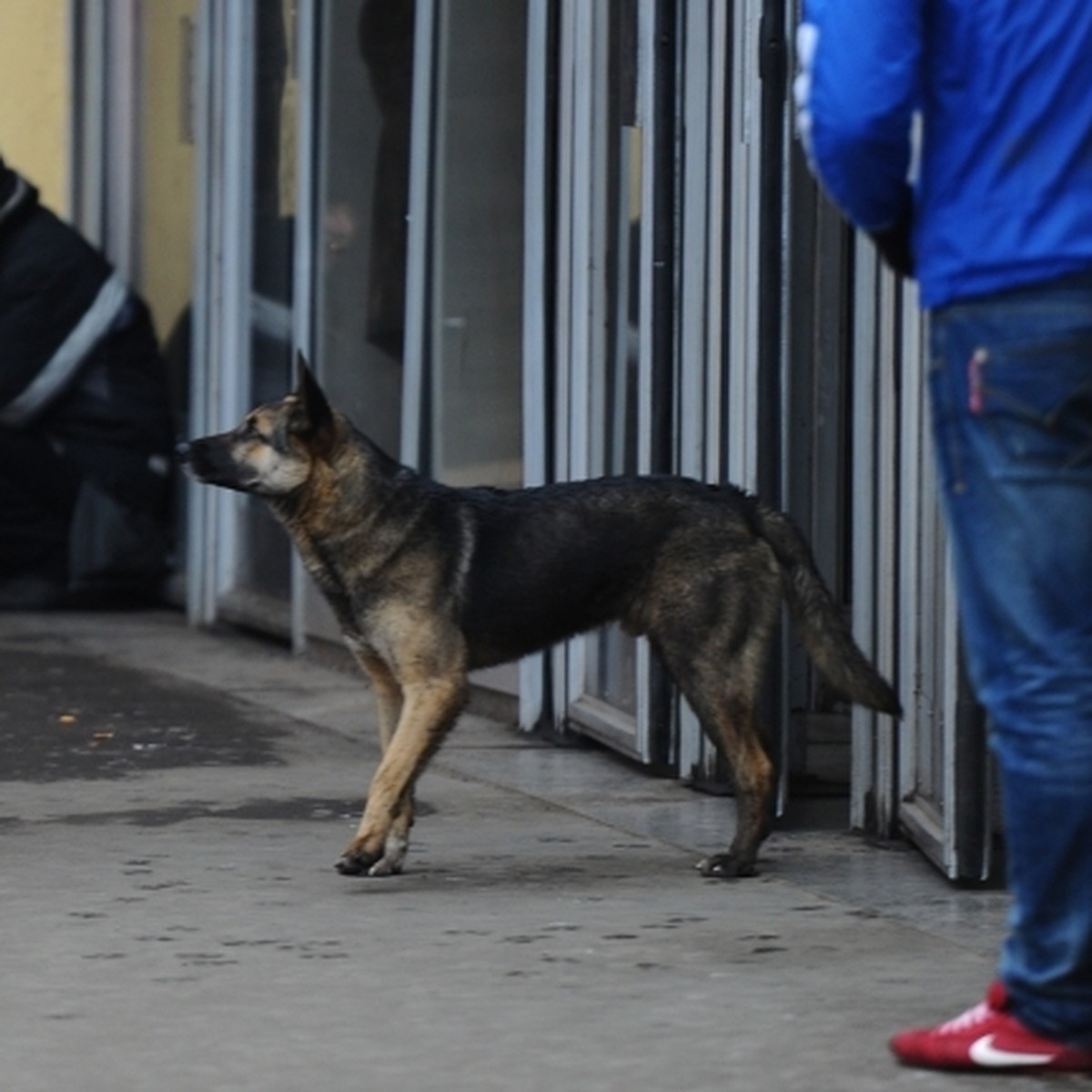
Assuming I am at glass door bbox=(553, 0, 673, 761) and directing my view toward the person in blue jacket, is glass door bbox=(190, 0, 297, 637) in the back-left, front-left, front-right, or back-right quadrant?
back-right

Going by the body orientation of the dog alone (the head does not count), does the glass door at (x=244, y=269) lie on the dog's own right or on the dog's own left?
on the dog's own right

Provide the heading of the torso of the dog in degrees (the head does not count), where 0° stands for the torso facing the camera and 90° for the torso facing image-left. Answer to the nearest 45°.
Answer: approximately 90°

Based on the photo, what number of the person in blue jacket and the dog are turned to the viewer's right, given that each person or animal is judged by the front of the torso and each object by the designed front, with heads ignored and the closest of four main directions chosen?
0

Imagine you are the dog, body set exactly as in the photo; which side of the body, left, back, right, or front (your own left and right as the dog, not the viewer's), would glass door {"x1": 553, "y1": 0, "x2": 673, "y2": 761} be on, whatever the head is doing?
right

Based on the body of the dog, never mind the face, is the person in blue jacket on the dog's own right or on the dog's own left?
on the dog's own left

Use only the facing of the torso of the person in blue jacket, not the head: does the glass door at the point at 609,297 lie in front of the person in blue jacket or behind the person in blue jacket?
in front

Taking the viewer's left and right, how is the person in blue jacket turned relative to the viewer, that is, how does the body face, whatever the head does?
facing away from the viewer and to the left of the viewer
